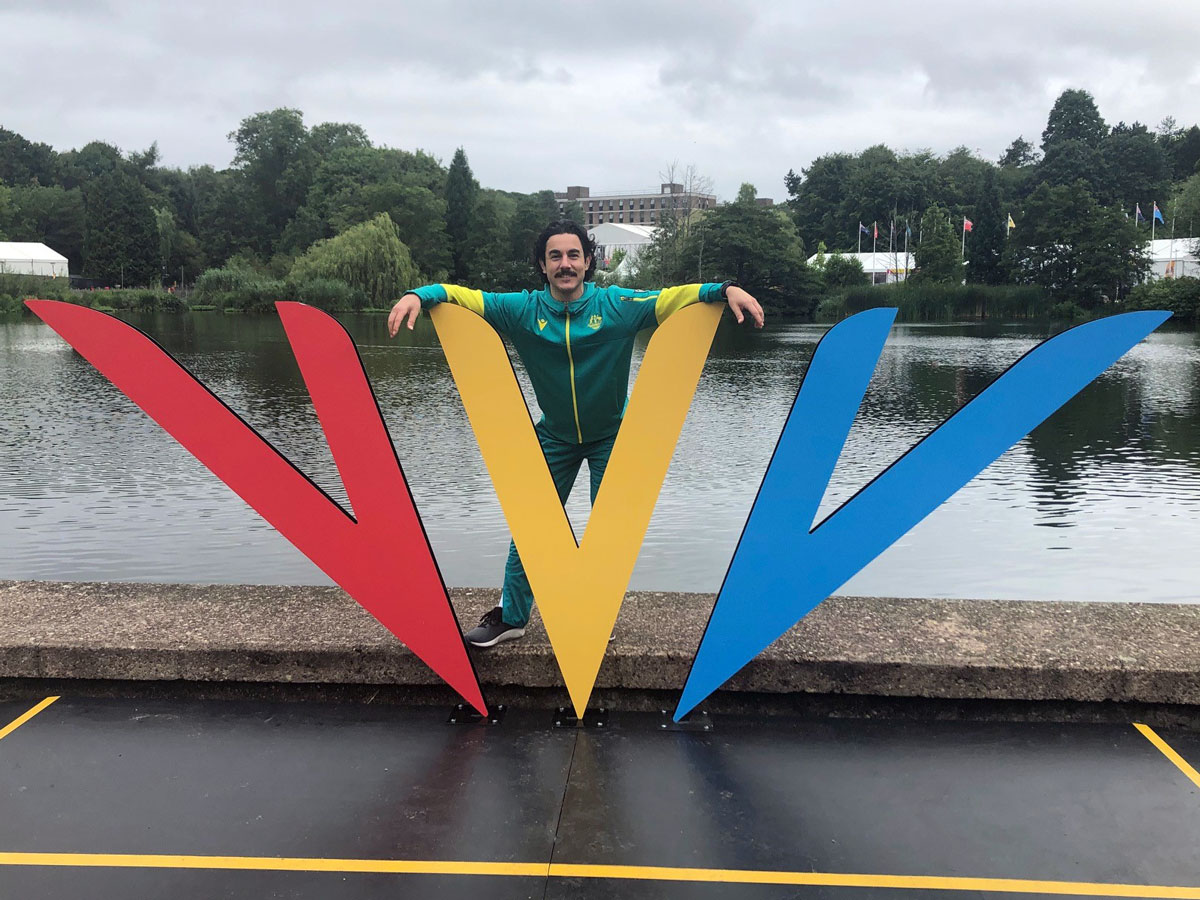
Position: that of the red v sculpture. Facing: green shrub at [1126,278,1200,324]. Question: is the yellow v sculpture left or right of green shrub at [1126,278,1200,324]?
right

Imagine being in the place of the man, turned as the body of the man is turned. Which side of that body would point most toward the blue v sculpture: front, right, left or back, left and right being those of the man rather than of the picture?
left

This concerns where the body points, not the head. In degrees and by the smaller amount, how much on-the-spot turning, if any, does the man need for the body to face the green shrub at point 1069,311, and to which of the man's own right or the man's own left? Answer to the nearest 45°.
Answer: approximately 135° to the man's own left

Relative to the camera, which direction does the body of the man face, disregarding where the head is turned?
toward the camera

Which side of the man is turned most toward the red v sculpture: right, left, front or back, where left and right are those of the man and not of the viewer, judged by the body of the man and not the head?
right

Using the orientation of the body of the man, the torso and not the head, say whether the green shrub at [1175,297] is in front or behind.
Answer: behind

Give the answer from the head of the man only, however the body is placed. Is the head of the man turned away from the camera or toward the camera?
toward the camera
